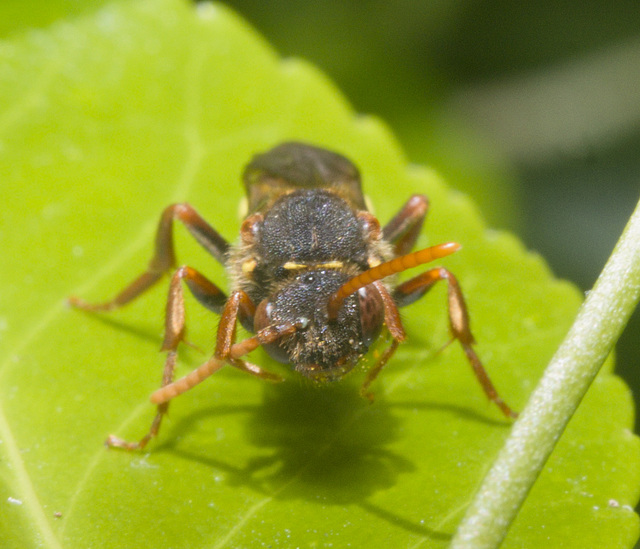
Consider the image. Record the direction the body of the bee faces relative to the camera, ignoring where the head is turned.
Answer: toward the camera

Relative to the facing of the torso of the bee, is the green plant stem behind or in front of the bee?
in front
